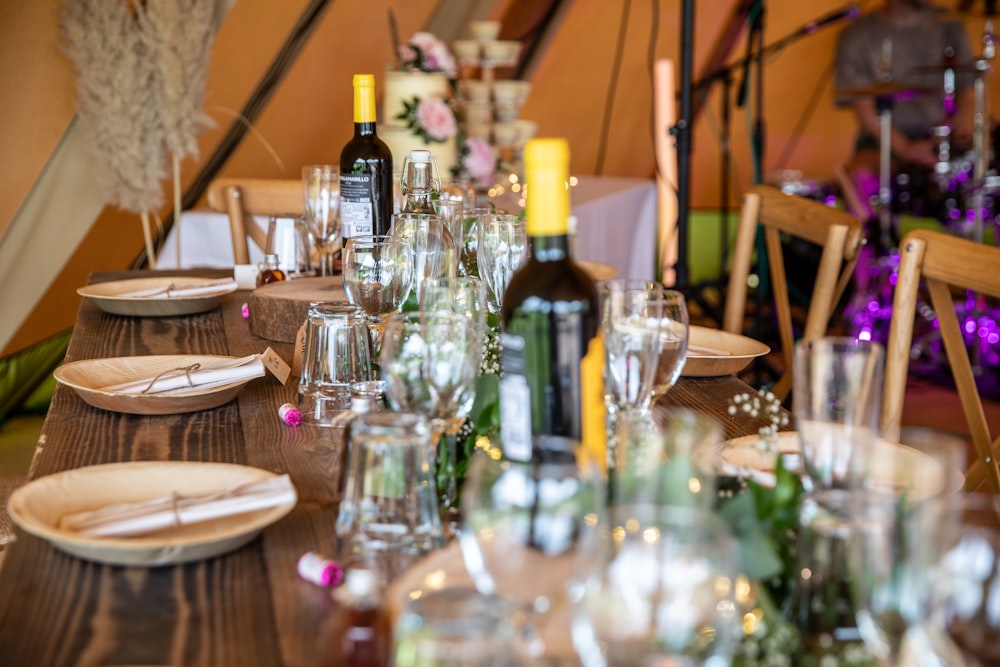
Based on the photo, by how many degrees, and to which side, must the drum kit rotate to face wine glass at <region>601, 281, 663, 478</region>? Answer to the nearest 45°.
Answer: approximately 45° to its left

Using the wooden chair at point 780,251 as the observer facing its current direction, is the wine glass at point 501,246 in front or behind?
in front

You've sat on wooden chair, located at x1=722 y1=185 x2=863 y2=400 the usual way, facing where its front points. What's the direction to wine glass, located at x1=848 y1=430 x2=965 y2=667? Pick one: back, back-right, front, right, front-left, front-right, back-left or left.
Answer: front-left

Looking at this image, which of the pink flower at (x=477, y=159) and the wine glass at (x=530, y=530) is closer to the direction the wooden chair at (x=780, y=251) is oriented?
the wine glass

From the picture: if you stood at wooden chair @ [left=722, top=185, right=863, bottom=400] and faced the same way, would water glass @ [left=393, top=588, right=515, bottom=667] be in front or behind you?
in front

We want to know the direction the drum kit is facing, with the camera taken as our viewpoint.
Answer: facing the viewer and to the left of the viewer

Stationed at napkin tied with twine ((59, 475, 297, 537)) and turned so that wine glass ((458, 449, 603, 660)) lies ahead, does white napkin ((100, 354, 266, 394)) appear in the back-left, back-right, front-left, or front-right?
back-left

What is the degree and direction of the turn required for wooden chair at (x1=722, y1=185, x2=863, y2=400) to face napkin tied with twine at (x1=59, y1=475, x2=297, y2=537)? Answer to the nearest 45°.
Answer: approximately 45° to its left

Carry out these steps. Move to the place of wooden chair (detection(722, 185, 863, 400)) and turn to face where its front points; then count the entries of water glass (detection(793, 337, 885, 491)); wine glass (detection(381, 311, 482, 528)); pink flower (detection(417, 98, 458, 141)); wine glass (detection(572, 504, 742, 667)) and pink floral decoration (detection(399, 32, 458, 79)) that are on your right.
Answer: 2

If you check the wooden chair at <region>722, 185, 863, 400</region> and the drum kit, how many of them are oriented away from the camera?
0

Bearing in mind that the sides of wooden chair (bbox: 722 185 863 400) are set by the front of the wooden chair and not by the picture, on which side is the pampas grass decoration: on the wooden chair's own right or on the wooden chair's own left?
on the wooden chair's own right

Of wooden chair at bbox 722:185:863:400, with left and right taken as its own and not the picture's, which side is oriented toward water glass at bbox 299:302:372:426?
front
